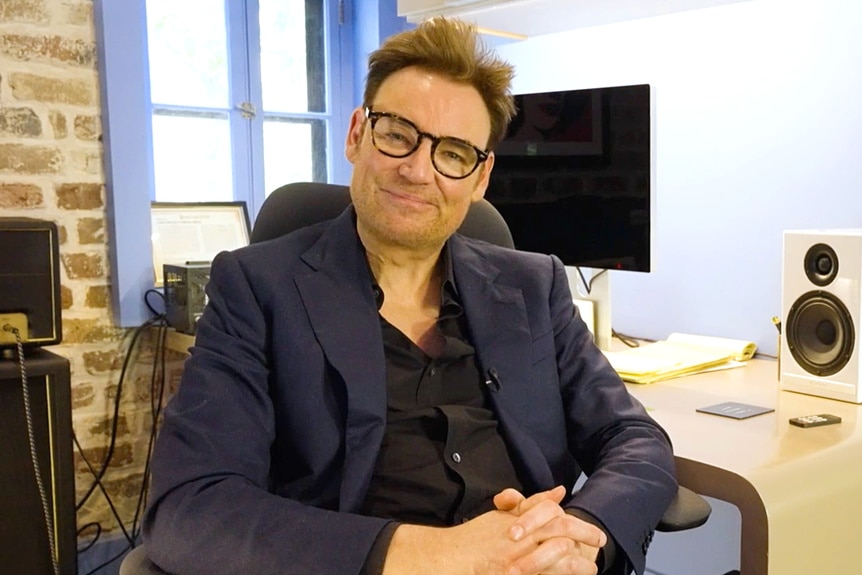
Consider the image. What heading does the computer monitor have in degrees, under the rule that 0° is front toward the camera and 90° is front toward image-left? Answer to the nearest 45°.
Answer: approximately 45°

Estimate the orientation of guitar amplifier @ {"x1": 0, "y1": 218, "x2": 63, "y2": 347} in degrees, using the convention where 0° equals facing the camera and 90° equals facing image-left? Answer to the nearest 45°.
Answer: approximately 0°

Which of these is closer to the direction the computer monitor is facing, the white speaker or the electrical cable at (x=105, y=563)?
the electrical cable

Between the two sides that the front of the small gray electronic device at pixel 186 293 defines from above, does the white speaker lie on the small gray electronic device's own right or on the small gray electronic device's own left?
on the small gray electronic device's own left

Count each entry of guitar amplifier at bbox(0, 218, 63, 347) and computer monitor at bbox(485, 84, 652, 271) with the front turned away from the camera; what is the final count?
0

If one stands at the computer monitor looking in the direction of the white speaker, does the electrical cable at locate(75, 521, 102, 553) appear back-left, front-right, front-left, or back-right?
back-right

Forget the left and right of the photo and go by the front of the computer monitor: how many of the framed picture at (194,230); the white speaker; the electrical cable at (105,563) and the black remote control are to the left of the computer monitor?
2

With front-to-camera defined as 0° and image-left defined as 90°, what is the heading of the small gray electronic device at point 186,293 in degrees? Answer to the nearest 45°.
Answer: approximately 45°
